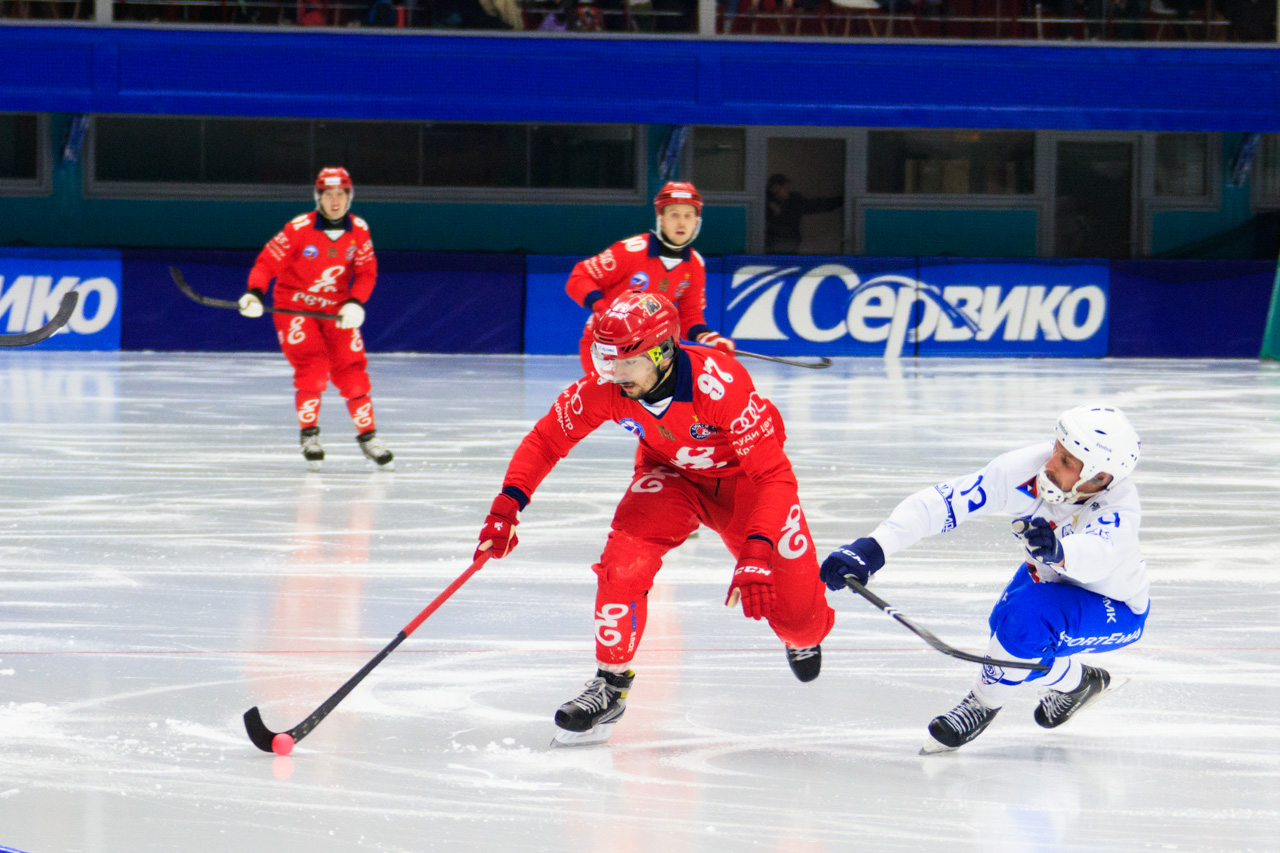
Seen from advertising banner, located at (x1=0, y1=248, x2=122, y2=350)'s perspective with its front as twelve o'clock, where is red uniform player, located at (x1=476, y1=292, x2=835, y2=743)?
The red uniform player is roughly at 12 o'clock from the advertising banner.

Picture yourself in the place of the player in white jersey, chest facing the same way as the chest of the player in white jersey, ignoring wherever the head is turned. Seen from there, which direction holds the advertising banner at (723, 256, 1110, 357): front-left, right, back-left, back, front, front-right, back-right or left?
back-right

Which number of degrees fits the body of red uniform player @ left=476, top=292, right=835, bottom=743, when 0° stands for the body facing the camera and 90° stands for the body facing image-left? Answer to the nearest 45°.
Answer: approximately 45°

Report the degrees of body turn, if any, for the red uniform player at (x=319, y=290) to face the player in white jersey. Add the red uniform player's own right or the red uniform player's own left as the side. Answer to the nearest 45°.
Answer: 0° — they already face them
